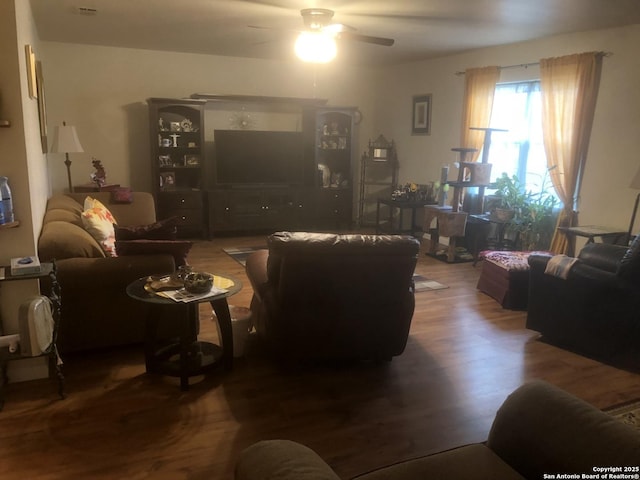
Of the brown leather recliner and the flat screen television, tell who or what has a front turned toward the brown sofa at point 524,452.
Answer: the flat screen television

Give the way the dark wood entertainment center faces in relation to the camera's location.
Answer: facing the viewer

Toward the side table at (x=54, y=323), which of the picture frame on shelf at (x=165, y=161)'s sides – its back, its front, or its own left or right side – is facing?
front

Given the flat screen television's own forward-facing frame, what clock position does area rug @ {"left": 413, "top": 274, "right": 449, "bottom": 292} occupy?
The area rug is roughly at 11 o'clock from the flat screen television.

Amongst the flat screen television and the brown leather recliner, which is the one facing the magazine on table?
the flat screen television

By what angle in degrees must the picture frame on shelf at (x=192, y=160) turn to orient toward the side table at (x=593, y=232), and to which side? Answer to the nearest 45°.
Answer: approximately 45° to its left

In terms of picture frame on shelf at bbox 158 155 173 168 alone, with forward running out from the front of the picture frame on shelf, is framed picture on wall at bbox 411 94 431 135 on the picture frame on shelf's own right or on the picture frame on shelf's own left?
on the picture frame on shelf's own left

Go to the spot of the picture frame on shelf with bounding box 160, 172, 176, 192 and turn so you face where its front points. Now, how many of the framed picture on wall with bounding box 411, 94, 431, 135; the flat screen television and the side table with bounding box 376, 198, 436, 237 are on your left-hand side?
3

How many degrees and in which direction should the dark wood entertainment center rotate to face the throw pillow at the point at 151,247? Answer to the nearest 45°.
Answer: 0° — it already faces it

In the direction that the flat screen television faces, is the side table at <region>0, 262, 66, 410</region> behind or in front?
in front

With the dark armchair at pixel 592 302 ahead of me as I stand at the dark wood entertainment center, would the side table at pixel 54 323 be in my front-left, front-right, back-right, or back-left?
front-right

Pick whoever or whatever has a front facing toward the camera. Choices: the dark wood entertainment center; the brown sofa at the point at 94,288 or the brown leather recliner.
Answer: the dark wood entertainment center

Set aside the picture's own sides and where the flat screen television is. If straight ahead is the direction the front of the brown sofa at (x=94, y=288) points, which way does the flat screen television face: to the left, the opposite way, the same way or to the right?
to the right

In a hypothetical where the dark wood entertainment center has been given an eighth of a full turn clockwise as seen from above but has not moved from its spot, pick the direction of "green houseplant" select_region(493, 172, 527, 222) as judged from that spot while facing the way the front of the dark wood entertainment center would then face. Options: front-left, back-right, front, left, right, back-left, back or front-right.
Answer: left

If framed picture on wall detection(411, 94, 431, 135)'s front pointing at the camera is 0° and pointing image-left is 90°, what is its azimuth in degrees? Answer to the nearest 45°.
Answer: approximately 45°

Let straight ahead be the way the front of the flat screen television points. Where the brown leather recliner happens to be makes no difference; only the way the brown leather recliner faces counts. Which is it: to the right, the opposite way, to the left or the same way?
the opposite way

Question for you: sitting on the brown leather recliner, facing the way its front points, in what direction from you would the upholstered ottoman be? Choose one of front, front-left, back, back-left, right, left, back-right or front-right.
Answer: front-right

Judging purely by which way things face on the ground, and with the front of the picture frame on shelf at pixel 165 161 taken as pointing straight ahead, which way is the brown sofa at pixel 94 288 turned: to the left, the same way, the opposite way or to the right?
to the left

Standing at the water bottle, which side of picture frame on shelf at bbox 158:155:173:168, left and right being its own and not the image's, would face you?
front

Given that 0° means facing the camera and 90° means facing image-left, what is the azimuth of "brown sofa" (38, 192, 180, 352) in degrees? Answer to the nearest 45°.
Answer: approximately 270°

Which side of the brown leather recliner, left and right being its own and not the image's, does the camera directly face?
back

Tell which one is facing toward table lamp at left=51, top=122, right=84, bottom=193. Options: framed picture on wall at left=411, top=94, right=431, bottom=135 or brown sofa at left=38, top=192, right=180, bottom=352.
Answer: the framed picture on wall
